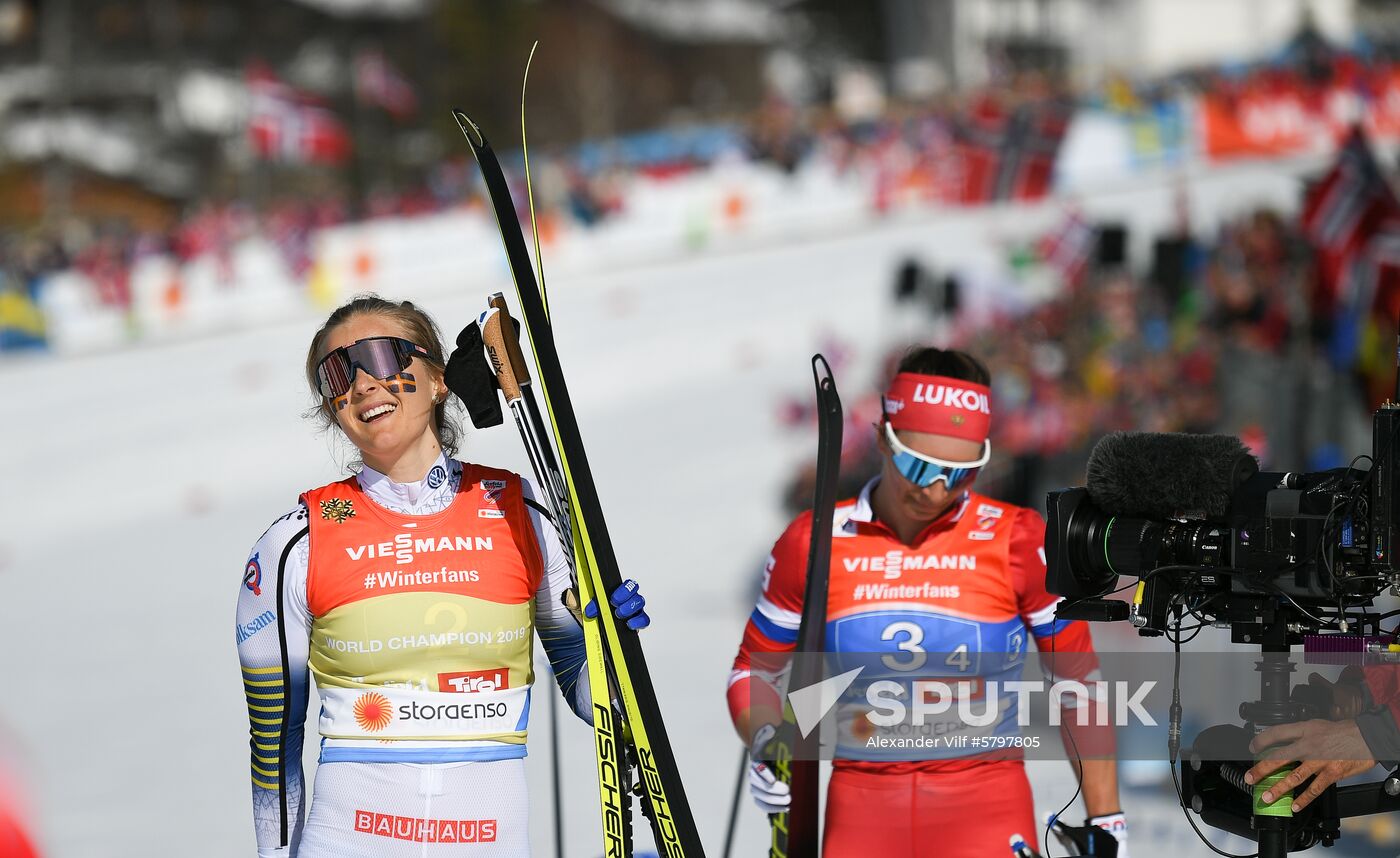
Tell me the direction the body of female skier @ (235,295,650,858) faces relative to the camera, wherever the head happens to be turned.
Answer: toward the camera

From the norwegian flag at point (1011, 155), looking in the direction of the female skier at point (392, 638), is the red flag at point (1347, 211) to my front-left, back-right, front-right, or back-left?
front-left

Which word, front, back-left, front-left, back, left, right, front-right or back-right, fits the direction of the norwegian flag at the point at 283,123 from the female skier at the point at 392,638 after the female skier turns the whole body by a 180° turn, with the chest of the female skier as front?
front

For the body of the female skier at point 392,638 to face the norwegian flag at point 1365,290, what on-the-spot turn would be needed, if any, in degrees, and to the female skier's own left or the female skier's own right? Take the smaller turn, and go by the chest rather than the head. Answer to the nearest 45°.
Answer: approximately 135° to the female skier's own left

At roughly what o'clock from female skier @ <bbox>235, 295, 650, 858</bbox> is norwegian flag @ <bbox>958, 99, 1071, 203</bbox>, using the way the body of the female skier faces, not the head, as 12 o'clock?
The norwegian flag is roughly at 7 o'clock from the female skier.

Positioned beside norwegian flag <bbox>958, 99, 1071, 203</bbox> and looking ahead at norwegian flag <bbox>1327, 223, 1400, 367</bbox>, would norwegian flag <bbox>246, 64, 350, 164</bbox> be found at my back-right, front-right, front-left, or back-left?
back-right
